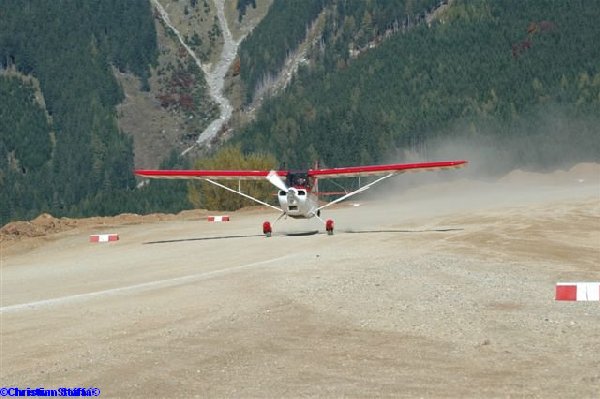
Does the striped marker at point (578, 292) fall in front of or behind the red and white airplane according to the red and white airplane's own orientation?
in front

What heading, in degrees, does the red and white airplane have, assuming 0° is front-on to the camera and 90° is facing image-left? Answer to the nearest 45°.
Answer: approximately 0°

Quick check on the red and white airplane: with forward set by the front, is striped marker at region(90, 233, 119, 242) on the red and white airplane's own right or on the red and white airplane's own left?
on the red and white airplane's own right
